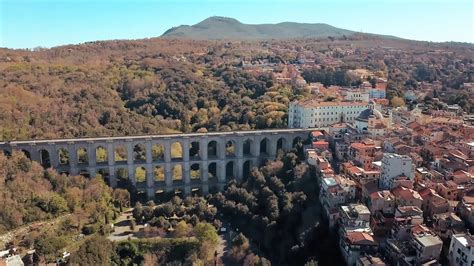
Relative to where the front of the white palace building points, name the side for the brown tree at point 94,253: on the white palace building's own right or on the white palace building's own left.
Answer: on the white palace building's own right

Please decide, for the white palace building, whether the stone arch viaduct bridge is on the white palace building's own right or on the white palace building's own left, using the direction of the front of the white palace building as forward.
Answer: on the white palace building's own right
